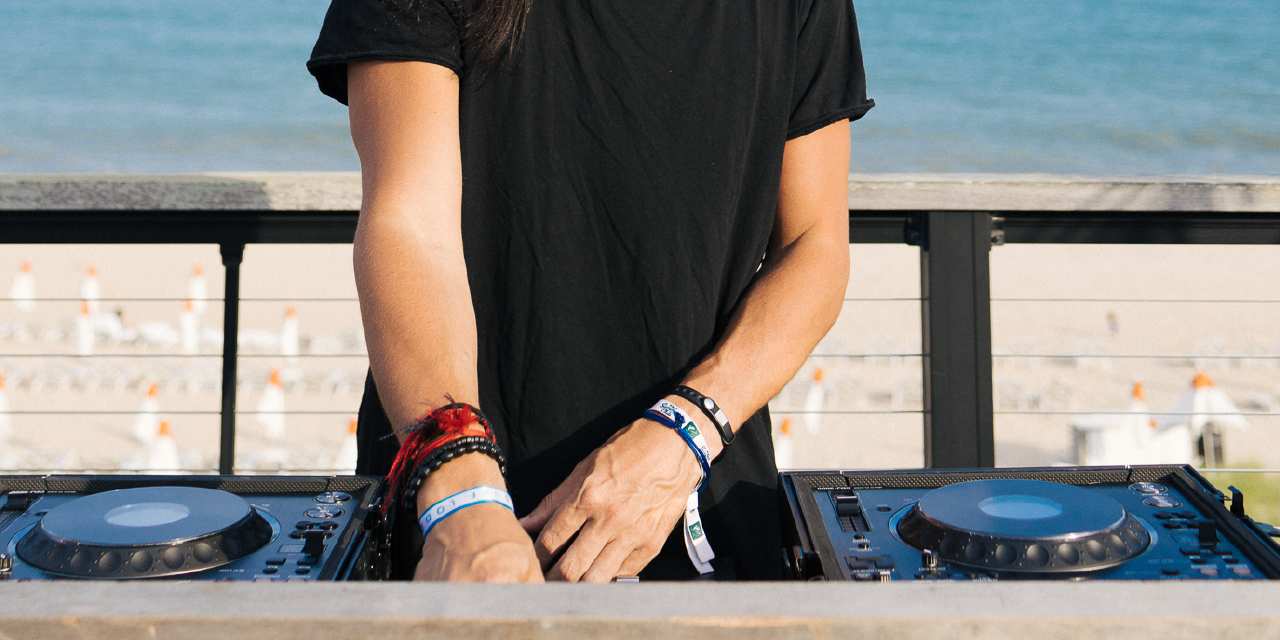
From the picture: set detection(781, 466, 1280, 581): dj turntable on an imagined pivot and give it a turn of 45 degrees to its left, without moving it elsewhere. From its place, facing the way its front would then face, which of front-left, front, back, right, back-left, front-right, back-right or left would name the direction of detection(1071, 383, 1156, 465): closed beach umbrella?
front-right

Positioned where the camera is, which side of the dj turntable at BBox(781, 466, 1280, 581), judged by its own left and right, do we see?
back

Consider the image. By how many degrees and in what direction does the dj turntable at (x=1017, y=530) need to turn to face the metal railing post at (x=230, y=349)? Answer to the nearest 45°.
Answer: approximately 45° to its left

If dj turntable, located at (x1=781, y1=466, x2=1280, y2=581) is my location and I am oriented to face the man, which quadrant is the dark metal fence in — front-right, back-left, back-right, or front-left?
front-right

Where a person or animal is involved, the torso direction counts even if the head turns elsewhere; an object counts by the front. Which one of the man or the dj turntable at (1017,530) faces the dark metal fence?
the dj turntable

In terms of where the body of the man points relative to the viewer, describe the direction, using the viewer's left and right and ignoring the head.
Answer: facing the viewer

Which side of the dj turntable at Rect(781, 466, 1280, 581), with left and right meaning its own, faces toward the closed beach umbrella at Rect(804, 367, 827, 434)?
front

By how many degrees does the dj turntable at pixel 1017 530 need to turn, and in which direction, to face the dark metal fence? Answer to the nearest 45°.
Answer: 0° — it already faces it

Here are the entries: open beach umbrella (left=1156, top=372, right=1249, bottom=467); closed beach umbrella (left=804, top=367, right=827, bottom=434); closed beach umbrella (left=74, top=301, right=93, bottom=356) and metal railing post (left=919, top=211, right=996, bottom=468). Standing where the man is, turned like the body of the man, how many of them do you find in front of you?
0

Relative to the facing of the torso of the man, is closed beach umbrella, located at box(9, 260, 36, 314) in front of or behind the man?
behind

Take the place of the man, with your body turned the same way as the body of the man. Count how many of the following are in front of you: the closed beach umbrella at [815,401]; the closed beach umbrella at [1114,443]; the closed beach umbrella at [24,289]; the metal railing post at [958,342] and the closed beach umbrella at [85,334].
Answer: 0

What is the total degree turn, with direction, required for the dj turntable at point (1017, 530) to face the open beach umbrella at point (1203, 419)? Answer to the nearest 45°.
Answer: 0° — it already faces it

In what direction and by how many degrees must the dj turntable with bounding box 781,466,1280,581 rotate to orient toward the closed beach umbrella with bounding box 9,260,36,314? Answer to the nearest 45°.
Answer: approximately 45° to its left

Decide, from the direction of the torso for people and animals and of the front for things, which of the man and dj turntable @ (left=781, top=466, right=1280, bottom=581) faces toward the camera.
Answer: the man

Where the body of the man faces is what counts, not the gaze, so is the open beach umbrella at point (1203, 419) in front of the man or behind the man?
behind
